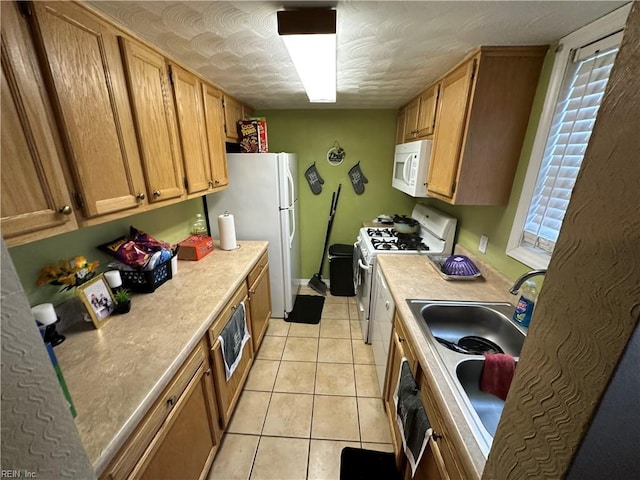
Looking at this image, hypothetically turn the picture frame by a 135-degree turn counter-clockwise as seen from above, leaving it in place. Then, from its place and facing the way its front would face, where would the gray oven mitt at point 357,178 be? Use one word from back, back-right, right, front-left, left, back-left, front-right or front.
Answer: right

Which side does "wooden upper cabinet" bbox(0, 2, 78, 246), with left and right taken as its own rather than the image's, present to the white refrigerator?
left

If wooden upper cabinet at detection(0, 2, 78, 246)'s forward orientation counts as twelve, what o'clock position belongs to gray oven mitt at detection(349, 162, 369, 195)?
The gray oven mitt is roughly at 10 o'clock from the wooden upper cabinet.

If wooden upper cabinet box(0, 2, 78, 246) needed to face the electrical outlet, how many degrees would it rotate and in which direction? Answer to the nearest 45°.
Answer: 0° — it already faces it

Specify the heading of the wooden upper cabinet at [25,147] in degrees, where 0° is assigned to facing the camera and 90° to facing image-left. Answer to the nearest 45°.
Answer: approximately 315°

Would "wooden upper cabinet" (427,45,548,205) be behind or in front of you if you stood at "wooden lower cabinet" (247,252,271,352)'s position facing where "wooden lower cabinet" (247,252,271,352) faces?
in front

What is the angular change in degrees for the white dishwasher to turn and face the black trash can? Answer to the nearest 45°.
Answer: approximately 45° to its right

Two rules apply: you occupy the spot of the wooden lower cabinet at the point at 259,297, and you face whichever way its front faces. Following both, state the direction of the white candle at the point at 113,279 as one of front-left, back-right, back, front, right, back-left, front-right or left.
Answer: back-right

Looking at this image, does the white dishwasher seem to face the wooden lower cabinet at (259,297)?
yes

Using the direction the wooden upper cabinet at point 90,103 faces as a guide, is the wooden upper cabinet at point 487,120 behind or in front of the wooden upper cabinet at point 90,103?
in front

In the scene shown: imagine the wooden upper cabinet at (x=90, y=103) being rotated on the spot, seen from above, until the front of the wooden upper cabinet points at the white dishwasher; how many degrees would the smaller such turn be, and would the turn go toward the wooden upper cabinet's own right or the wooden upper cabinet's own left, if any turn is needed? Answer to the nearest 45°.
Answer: approximately 45° to the wooden upper cabinet's own left

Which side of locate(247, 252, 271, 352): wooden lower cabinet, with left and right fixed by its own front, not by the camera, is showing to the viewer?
right

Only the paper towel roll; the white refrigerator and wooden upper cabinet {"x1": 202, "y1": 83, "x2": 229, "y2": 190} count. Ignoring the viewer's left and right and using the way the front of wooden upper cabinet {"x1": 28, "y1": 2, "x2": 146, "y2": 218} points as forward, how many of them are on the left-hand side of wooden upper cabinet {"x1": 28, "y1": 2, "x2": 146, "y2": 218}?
3

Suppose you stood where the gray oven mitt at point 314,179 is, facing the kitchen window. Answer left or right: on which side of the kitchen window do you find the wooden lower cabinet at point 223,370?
right

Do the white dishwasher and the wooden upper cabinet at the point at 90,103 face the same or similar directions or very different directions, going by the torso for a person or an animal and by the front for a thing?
very different directions
